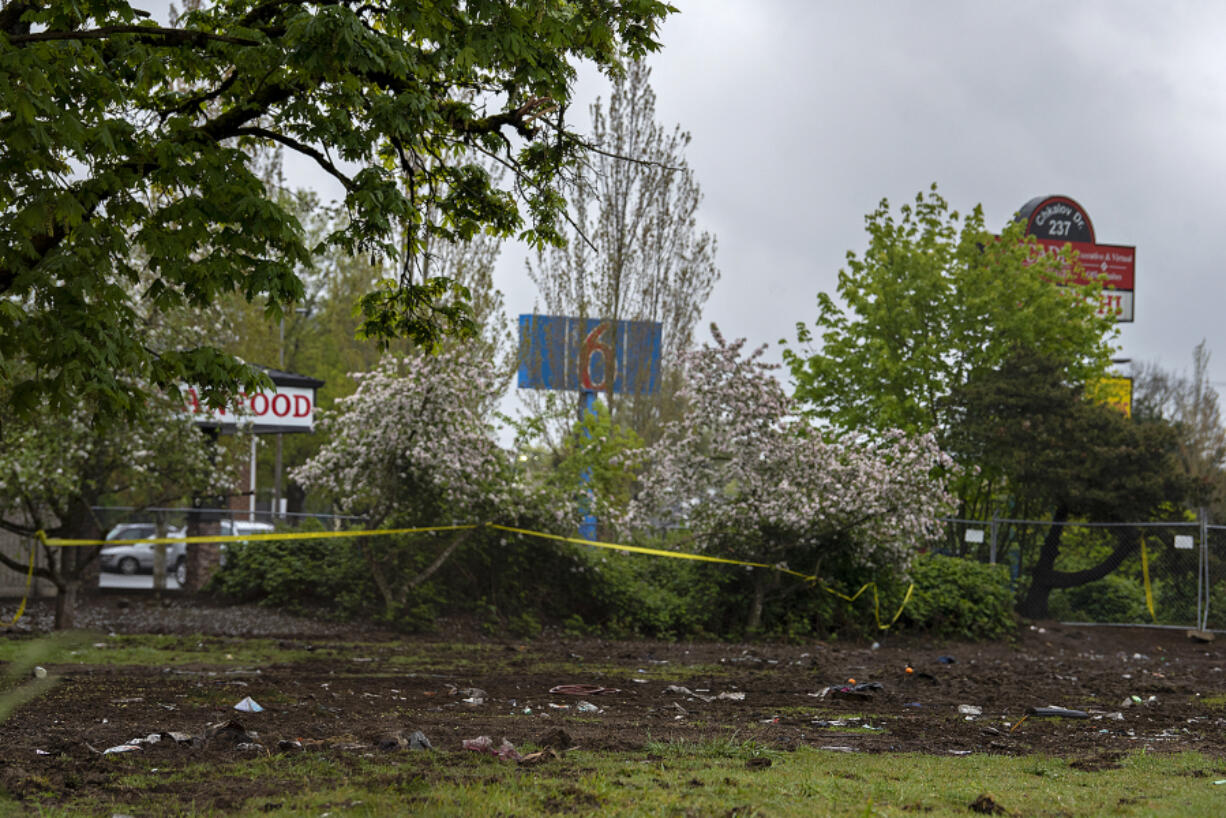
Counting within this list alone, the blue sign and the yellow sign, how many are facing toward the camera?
2

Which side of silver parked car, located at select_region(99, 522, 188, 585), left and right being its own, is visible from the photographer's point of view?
left

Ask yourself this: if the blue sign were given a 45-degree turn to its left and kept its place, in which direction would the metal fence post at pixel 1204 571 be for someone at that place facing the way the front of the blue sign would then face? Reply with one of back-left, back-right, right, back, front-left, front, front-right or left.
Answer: front

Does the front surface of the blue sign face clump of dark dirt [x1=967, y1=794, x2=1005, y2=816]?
yes

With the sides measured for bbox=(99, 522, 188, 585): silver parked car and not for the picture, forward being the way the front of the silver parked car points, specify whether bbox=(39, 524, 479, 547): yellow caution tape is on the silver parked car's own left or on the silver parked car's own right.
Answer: on the silver parked car's own left

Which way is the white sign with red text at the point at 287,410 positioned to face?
toward the camera

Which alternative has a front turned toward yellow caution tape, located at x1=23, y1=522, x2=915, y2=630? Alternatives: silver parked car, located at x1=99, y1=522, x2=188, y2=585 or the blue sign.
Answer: the blue sign

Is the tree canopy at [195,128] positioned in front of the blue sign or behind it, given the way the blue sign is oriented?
in front

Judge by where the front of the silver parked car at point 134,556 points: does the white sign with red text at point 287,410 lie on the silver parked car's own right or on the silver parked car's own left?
on the silver parked car's own left

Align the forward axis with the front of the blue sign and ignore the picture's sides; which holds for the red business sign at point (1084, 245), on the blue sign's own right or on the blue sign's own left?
on the blue sign's own left

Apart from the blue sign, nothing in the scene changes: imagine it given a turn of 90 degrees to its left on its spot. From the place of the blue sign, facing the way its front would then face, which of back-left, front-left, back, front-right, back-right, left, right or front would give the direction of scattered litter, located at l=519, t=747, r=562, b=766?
right

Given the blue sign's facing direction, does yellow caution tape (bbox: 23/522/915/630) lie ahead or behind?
ahead

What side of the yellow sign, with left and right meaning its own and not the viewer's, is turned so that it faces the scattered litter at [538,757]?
front

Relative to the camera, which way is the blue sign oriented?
toward the camera

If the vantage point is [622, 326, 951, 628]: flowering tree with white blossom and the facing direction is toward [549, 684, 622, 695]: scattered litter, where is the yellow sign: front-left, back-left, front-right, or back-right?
back-left

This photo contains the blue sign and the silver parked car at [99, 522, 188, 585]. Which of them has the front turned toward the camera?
the blue sign

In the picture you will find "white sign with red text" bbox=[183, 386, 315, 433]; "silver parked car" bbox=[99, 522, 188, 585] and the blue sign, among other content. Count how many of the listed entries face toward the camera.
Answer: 2

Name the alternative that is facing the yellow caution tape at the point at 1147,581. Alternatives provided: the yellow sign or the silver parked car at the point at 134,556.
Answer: the yellow sign
